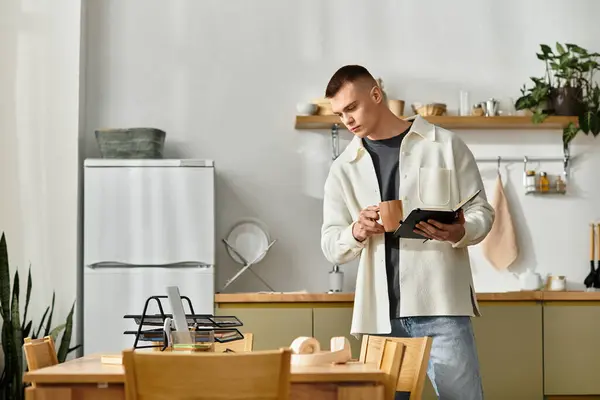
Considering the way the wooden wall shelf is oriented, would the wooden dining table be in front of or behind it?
in front

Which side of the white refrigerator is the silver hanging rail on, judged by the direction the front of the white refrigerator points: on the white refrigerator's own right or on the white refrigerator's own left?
on the white refrigerator's own left

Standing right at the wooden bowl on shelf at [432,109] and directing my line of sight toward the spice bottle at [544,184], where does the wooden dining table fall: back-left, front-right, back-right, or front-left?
back-right

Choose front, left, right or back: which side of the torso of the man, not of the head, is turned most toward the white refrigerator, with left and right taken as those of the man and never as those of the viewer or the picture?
right

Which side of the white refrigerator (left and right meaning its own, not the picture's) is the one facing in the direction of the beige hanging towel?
left

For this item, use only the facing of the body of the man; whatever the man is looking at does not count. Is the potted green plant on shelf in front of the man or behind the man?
behind

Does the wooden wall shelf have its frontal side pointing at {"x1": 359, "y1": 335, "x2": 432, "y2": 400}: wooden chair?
yes

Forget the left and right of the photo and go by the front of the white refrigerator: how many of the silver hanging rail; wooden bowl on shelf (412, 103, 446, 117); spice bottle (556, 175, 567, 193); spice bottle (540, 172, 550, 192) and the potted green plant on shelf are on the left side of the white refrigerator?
5

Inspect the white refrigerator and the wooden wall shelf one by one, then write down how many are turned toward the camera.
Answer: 2

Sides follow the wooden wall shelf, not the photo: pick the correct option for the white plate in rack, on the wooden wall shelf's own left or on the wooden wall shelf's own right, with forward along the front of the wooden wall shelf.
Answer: on the wooden wall shelf's own right

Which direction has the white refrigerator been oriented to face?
toward the camera

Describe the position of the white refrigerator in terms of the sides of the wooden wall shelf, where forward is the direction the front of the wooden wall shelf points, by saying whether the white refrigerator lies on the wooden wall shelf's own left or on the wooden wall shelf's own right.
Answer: on the wooden wall shelf's own right

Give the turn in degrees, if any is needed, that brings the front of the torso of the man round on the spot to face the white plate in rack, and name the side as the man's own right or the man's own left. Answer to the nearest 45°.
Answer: approximately 90° to the man's own right

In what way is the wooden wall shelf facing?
toward the camera
